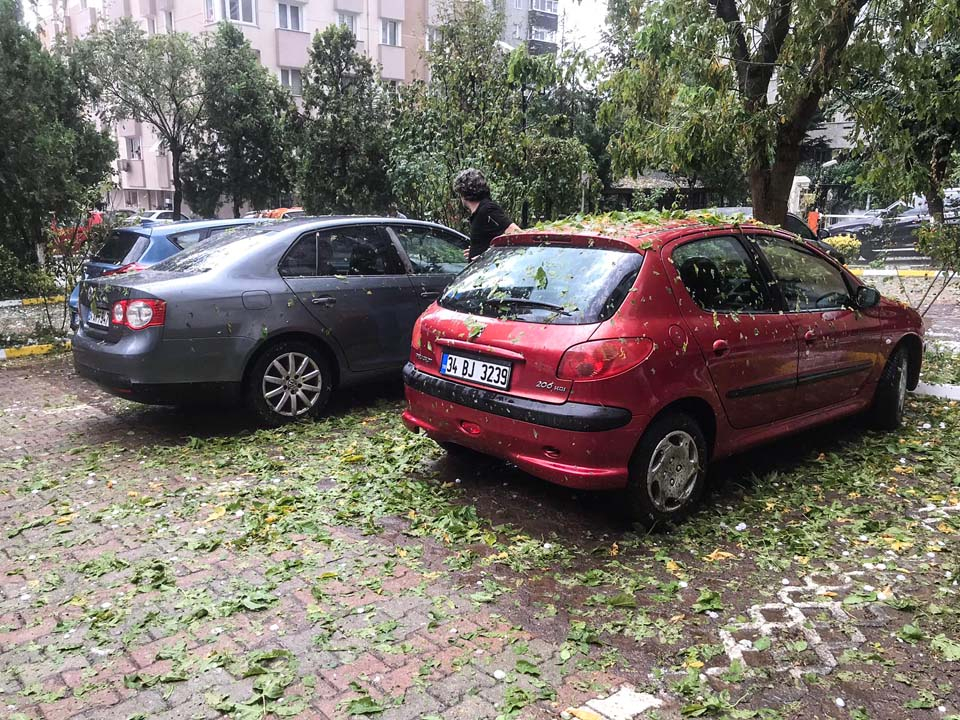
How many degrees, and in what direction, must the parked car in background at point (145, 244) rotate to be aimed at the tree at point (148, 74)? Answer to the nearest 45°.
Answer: approximately 45° to its left

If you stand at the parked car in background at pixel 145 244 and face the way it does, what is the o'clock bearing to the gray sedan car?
The gray sedan car is roughly at 4 o'clock from the parked car in background.

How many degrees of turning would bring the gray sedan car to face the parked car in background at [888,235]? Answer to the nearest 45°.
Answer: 0° — it already faces it

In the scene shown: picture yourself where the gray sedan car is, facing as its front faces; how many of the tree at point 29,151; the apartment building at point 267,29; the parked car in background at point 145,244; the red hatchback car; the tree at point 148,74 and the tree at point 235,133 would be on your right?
1

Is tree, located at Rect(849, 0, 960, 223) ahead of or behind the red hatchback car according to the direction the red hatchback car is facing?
ahead

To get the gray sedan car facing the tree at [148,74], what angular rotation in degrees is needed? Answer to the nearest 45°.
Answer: approximately 45° to its left

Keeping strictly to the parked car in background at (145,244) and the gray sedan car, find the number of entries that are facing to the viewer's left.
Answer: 0

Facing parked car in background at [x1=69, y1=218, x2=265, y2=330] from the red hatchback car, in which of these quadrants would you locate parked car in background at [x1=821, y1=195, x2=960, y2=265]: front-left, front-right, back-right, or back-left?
front-right

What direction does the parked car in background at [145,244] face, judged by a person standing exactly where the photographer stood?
facing away from the viewer and to the right of the viewer

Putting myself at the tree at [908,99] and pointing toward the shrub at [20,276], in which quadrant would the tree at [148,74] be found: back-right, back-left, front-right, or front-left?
front-right

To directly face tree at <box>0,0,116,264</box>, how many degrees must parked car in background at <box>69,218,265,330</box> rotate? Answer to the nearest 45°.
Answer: approximately 90° to its left

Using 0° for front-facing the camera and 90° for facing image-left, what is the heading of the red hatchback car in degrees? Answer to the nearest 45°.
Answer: approximately 225°

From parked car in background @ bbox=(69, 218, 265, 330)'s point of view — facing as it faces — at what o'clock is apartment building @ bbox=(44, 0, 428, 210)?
The apartment building is roughly at 11 o'clock from the parked car in background.

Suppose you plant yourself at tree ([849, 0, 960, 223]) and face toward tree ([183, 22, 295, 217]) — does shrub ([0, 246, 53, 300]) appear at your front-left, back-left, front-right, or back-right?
front-left

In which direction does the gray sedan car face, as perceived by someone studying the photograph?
facing away from the viewer and to the right of the viewer

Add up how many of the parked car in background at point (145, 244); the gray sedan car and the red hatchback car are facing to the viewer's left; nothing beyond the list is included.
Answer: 0
